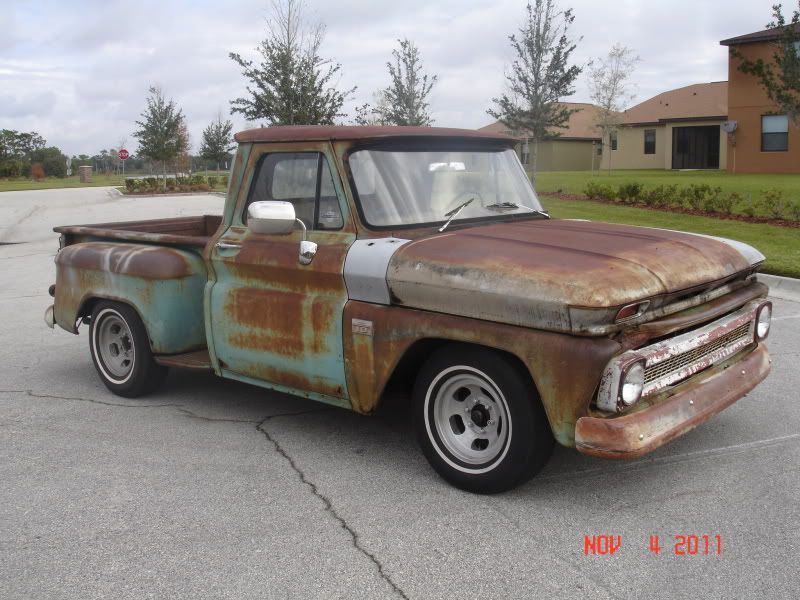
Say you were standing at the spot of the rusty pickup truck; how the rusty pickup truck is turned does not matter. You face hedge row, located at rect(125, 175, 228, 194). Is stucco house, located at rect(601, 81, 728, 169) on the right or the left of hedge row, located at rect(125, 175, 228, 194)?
right

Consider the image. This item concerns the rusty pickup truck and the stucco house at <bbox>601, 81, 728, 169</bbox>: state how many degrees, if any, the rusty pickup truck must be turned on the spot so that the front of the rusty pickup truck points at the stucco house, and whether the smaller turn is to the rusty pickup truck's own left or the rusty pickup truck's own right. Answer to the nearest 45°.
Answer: approximately 135° to the rusty pickup truck's own left

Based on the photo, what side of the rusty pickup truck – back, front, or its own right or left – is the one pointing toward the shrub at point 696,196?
left

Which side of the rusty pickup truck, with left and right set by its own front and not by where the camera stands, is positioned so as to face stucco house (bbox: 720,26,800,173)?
left

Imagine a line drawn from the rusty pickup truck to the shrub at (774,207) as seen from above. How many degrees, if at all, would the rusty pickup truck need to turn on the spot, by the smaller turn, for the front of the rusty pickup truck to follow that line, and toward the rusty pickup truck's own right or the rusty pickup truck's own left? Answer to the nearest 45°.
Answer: approximately 90° to the rusty pickup truck's own left

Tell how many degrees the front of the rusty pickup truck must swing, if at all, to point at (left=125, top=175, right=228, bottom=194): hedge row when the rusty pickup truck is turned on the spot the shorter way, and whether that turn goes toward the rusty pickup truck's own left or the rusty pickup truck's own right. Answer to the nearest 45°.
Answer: approximately 135° to the rusty pickup truck's own left

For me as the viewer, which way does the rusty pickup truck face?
facing the viewer and to the right of the viewer
